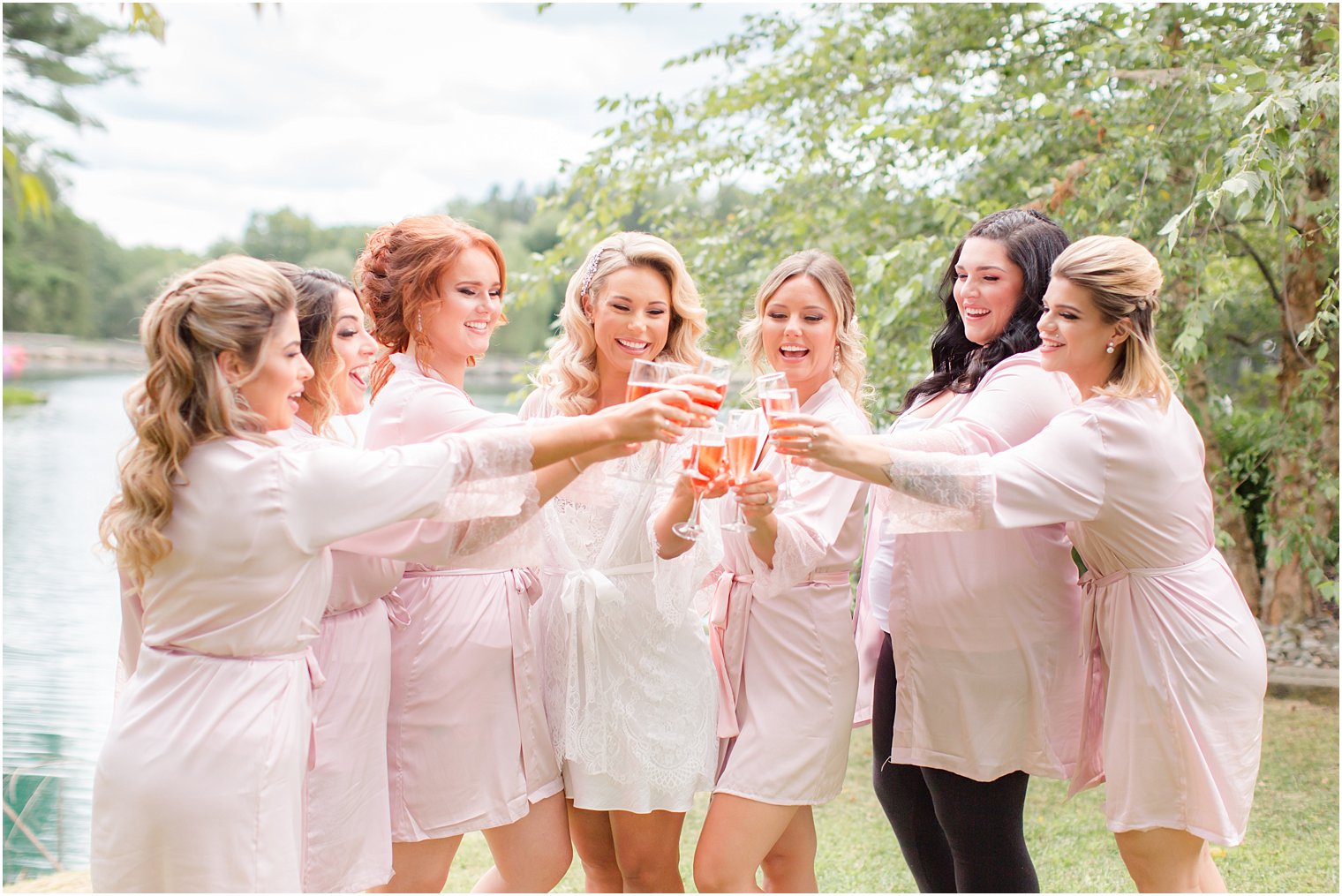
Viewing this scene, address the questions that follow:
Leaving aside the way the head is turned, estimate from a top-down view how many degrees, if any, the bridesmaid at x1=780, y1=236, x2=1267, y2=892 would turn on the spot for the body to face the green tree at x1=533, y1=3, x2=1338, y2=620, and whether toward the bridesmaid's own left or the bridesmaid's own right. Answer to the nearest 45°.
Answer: approximately 90° to the bridesmaid's own right

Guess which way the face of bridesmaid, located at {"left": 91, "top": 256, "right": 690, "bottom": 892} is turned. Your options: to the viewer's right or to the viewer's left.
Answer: to the viewer's right

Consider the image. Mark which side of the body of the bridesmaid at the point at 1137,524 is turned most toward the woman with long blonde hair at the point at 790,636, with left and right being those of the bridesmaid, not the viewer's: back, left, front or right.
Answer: front

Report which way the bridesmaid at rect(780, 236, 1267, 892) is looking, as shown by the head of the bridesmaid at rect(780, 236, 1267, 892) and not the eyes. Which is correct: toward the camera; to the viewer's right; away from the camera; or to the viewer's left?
to the viewer's left

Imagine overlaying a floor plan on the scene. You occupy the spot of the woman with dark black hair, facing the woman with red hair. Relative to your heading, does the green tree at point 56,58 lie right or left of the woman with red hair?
right

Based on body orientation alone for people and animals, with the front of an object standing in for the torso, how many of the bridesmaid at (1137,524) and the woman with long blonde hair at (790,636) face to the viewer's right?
0

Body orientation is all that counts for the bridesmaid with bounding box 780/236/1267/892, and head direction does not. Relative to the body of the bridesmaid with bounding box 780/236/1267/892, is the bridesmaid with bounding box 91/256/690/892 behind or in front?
in front

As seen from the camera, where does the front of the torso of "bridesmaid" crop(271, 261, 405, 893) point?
to the viewer's right

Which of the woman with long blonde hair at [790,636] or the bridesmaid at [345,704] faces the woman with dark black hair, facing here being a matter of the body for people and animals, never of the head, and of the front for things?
the bridesmaid

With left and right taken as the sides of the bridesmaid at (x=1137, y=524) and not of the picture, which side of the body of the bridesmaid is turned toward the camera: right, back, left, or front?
left

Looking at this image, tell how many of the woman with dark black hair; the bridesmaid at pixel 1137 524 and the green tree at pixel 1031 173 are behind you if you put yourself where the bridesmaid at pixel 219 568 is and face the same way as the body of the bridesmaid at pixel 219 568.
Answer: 0

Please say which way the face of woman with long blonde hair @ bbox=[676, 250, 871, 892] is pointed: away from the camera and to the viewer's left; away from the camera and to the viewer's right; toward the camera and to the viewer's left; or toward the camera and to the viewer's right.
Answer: toward the camera and to the viewer's left

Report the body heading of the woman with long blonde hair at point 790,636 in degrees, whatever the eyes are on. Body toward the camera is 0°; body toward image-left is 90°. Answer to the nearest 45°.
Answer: approximately 45°

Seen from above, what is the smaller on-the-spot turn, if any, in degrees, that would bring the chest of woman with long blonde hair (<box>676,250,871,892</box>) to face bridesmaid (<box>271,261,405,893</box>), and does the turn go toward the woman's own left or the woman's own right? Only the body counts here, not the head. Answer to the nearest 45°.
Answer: approximately 45° to the woman's own right

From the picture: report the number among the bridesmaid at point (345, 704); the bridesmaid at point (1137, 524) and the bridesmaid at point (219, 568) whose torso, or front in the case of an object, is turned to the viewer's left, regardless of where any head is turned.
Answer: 1
